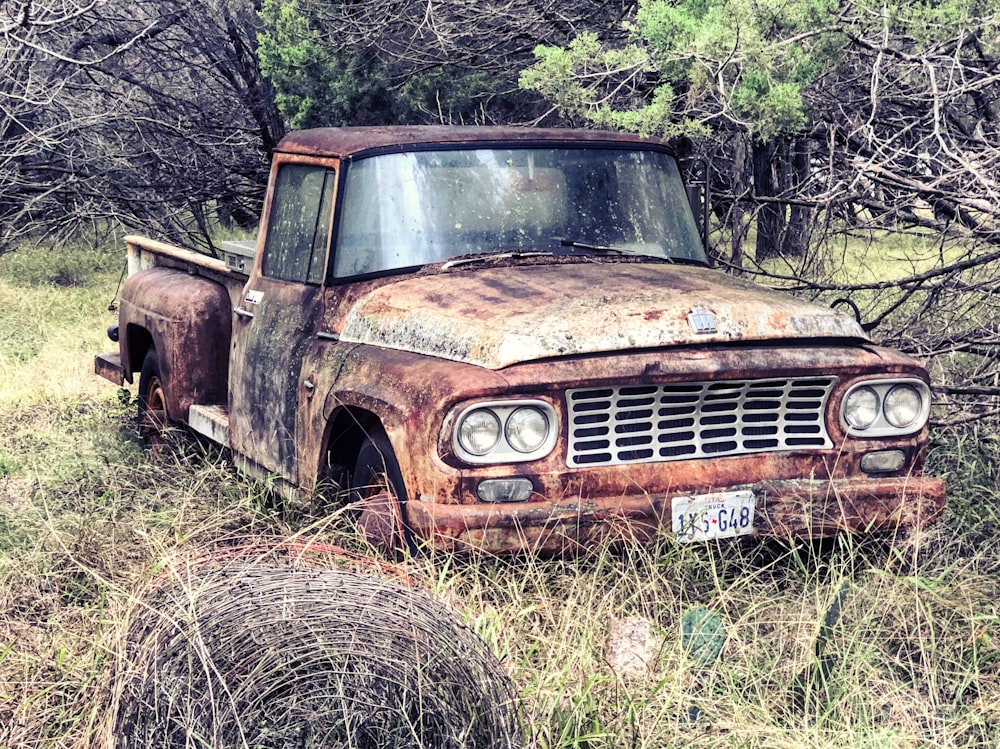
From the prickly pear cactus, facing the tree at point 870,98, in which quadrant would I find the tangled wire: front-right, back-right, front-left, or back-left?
back-left

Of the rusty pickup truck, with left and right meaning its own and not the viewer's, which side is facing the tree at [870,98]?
left

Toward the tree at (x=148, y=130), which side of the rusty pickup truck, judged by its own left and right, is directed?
back

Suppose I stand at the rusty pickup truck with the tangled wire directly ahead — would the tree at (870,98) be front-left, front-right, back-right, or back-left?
back-left

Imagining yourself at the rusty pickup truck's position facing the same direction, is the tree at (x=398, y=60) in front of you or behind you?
behind

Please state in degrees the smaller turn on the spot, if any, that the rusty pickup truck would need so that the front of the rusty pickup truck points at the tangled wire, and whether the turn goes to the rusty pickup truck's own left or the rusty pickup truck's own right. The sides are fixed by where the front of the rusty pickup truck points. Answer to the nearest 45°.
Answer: approximately 45° to the rusty pickup truck's own right

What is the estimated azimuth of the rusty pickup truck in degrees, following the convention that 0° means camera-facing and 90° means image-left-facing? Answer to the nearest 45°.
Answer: approximately 315°

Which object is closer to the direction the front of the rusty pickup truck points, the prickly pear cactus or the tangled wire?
the prickly pear cactus

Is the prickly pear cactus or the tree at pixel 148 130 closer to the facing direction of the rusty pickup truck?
the prickly pear cactus
